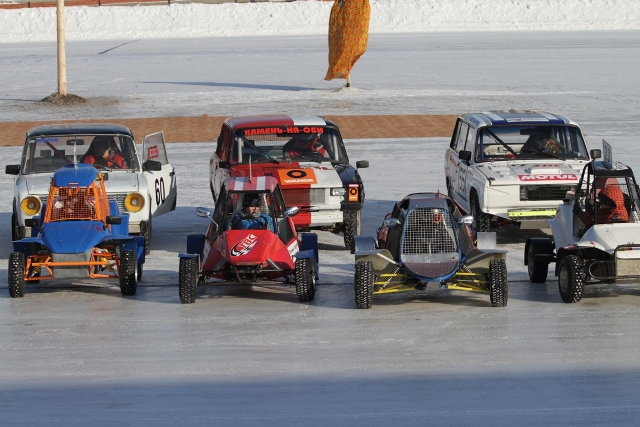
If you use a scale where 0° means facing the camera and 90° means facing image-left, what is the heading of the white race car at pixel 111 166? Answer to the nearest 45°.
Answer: approximately 0°

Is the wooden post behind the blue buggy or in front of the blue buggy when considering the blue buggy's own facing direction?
behind

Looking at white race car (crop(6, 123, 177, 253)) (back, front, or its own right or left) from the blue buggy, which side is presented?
front

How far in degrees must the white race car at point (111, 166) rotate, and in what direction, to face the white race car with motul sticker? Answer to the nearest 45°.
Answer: approximately 90° to its left

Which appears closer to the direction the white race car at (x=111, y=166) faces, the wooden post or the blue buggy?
the blue buggy

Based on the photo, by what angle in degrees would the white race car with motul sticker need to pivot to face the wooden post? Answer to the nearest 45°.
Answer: approximately 180°

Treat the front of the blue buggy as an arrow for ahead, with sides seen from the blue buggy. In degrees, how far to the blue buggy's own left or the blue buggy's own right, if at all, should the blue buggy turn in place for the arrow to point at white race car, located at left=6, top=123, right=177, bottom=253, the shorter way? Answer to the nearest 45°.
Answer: approximately 180°

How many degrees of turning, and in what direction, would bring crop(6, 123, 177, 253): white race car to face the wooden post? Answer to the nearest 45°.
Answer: approximately 180°

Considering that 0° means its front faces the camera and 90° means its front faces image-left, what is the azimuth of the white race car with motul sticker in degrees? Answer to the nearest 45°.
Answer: approximately 315°

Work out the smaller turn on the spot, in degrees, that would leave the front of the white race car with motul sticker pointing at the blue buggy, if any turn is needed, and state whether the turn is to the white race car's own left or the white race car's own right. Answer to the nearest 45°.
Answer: approximately 90° to the white race car's own right
